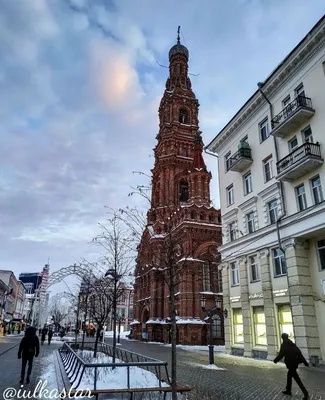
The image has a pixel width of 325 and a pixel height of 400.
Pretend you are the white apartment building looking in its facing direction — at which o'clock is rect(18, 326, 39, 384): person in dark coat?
The person in dark coat is roughly at 12 o'clock from the white apartment building.

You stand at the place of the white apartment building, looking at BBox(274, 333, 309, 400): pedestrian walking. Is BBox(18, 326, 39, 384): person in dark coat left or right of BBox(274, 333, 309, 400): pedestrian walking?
right

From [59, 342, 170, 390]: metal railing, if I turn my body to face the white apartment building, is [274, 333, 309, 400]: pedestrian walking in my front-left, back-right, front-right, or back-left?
front-right

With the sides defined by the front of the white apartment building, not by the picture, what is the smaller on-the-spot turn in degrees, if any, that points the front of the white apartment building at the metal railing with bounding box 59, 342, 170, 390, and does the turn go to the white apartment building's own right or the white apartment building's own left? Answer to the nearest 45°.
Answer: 0° — it already faces it

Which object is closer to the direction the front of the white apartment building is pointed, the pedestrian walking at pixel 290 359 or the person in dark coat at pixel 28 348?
the person in dark coat

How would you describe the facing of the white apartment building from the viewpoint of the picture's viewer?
facing the viewer and to the left of the viewer

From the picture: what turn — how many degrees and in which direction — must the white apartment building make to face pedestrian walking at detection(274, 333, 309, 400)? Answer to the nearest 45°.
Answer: approximately 45° to its left
